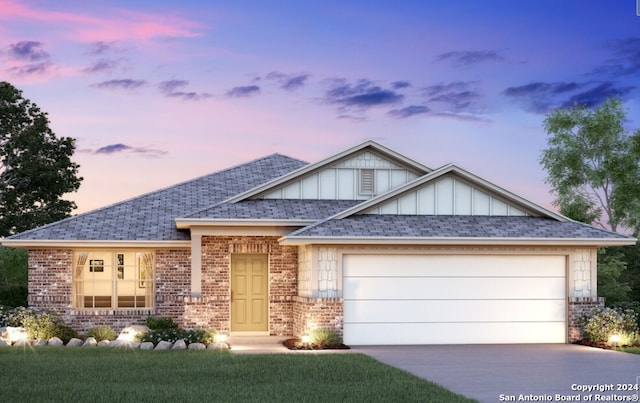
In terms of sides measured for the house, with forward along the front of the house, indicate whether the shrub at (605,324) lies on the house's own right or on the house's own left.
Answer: on the house's own left

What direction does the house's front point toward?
toward the camera

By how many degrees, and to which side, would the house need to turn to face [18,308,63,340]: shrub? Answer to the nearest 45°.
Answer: approximately 90° to its right

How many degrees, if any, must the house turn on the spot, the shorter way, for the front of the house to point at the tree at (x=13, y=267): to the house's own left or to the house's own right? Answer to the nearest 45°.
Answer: approximately 135° to the house's own right

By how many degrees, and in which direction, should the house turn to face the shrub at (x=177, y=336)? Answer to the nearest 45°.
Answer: approximately 45° to its right

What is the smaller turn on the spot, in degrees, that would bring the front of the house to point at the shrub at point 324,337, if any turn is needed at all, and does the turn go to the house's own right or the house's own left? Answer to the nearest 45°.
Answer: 0° — it already faces it

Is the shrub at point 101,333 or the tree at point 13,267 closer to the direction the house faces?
the shrub
